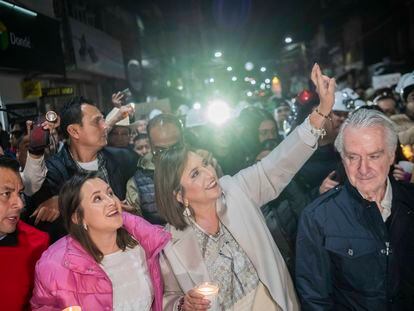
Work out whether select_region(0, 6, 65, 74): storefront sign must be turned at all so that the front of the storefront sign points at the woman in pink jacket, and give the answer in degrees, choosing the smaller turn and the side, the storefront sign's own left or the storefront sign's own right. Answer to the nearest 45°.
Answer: approximately 45° to the storefront sign's own right

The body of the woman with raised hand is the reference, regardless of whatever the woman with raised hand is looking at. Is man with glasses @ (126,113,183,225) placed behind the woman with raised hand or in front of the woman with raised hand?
behind

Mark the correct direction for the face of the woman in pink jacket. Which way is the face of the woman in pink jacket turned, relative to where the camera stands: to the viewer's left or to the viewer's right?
to the viewer's right

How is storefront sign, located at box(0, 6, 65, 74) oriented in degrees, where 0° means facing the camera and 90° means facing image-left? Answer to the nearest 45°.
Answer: approximately 315°

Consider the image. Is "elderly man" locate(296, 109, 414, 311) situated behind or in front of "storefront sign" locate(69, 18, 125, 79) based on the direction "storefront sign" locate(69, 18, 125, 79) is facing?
in front

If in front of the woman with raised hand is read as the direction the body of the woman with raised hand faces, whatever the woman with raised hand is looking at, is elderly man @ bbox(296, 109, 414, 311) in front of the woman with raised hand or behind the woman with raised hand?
in front

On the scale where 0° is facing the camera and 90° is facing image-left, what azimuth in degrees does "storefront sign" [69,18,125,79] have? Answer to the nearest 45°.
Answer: approximately 315°

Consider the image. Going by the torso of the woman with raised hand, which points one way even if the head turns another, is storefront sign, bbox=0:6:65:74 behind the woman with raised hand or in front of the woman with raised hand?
behind

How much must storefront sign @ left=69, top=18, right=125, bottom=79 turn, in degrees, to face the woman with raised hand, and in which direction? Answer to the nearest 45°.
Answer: approximately 45° to its right

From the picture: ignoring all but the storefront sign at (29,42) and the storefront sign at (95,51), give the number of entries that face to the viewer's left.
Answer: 0
